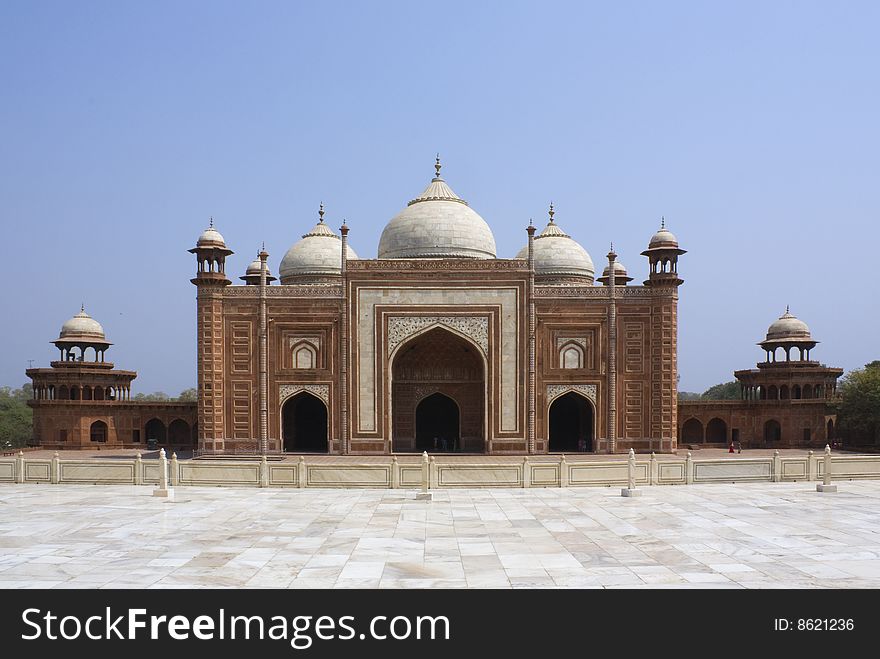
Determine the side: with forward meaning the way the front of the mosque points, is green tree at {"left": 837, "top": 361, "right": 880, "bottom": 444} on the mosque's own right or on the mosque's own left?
on the mosque's own left

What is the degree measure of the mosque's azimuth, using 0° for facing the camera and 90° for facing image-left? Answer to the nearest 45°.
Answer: approximately 0°

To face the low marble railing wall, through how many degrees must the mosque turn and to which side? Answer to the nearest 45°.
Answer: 0° — it already faces it

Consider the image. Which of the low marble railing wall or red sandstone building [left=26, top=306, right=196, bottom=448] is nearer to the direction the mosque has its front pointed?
the low marble railing wall
